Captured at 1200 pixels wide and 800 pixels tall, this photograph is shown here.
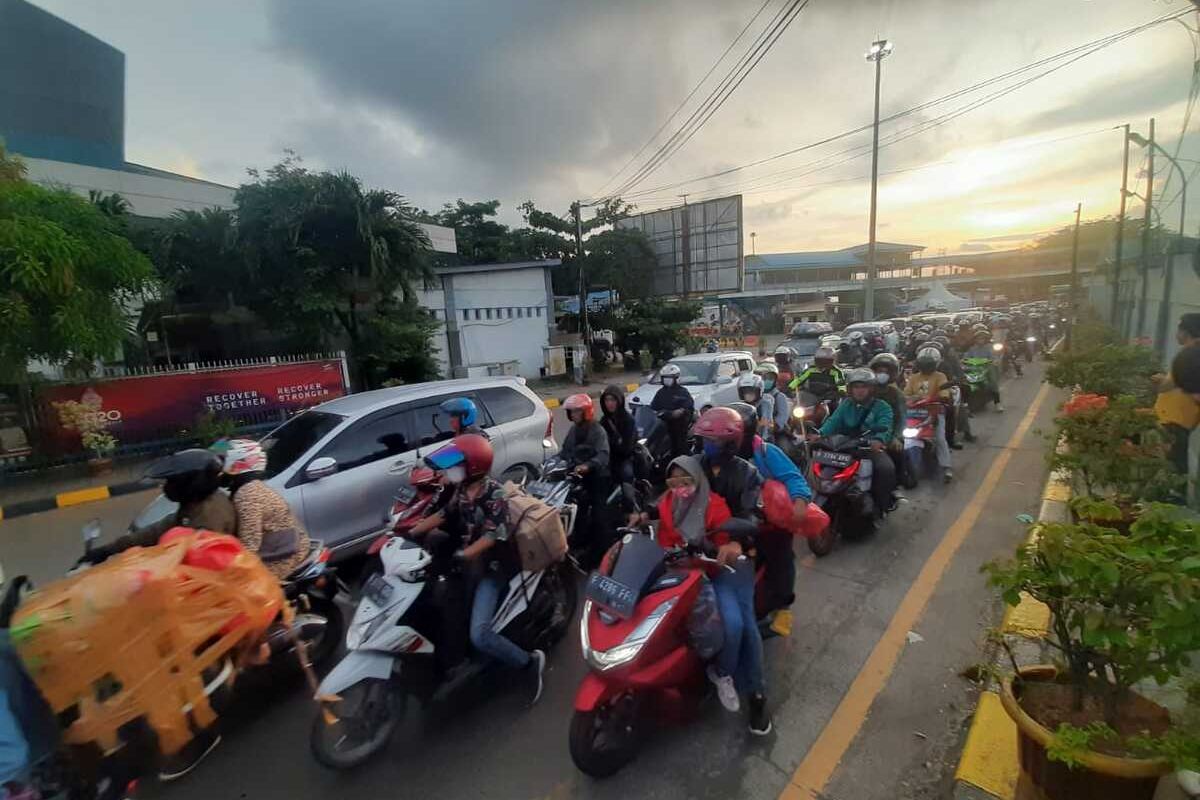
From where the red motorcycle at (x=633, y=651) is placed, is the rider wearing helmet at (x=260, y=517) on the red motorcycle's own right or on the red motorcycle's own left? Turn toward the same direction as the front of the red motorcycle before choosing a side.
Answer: on the red motorcycle's own right

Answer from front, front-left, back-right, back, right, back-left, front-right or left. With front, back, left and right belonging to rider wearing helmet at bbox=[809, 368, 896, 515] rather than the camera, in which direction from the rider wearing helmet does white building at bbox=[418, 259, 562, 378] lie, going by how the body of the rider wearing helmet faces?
right

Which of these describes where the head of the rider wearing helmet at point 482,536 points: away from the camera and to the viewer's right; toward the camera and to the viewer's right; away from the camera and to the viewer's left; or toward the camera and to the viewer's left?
toward the camera and to the viewer's left

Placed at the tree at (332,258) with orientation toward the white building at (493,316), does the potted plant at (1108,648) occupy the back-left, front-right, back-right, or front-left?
back-right

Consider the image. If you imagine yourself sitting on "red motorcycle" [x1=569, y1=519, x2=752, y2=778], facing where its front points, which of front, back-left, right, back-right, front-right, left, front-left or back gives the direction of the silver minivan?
right

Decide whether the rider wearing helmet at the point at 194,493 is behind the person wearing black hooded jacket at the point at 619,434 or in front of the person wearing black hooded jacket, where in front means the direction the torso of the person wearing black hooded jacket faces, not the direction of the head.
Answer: in front

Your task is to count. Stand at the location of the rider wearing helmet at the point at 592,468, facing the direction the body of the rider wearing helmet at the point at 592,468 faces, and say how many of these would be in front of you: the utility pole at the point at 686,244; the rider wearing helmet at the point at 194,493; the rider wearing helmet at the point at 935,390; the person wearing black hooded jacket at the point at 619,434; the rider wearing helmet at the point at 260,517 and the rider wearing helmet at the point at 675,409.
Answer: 2

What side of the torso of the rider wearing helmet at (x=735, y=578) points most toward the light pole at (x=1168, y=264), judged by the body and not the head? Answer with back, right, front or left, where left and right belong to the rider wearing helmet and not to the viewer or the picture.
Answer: back

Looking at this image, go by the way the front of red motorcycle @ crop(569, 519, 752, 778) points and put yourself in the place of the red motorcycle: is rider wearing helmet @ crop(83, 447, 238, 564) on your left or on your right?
on your right

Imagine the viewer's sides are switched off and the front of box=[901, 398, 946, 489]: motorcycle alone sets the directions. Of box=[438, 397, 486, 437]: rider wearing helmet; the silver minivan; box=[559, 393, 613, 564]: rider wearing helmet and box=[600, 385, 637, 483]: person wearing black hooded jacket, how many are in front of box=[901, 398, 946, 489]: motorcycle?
4

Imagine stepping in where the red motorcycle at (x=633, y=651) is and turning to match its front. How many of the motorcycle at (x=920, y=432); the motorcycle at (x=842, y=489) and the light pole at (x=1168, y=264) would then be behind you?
3
